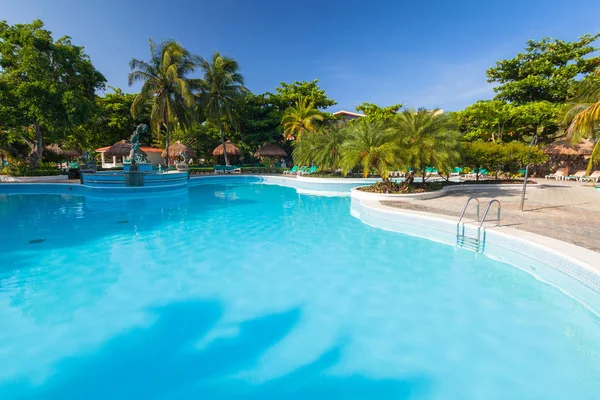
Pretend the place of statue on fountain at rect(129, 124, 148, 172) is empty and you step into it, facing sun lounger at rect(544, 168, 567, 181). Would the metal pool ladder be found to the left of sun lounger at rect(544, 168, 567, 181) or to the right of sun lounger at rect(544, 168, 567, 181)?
right

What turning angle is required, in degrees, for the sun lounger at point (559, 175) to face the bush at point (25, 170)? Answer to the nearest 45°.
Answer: approximately 45° to its left

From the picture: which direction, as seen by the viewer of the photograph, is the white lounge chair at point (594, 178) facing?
facing to the left of the viewer

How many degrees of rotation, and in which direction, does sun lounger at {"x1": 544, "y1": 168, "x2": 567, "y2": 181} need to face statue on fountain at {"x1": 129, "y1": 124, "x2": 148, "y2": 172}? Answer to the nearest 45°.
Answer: approximately 45° to its left

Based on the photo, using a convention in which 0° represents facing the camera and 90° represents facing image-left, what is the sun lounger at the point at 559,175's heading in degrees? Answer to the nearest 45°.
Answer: approximately 90°

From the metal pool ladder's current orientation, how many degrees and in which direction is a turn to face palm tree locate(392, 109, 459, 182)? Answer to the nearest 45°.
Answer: approximately 135° to its right

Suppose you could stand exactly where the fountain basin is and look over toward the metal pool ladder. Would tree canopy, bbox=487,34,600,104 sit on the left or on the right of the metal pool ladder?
left

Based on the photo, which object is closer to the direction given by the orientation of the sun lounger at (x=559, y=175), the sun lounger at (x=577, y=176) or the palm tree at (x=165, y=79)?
the palm tree

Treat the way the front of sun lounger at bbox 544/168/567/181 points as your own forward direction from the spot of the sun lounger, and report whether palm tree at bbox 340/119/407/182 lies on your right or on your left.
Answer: on your left

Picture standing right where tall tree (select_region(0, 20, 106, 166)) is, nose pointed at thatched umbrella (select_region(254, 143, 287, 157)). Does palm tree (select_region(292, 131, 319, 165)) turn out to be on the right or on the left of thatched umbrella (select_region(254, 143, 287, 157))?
right
